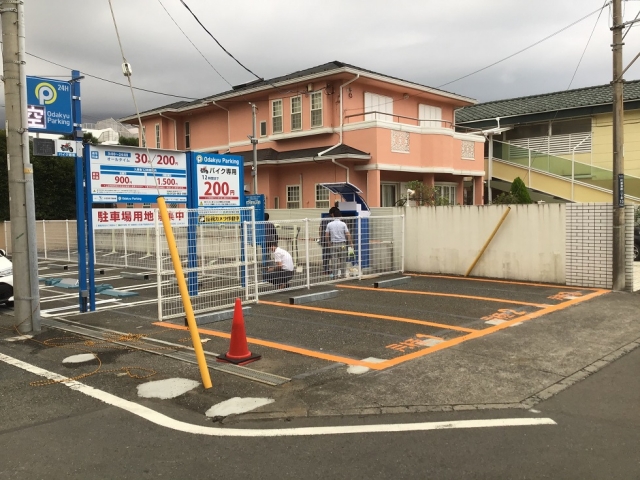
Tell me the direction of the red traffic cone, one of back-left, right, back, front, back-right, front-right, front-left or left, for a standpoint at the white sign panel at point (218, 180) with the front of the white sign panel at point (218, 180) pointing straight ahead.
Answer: front

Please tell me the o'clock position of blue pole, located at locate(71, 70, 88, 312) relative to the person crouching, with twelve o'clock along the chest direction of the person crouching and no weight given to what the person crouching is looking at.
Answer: The blue pole is roughly at 11 o'clock from the person crouching.

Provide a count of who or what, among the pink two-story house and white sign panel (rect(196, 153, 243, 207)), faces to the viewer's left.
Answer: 0

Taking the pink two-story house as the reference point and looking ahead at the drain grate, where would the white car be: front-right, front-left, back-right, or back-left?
front-right

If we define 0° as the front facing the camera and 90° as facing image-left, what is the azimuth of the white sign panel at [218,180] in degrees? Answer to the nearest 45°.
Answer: approximately 0°

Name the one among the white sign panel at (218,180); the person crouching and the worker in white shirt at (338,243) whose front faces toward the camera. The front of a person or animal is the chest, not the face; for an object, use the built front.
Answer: the white sign panel

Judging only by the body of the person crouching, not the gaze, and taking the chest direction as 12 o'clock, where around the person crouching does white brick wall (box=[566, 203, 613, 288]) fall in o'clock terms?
The white brick wall is roughly at 6 o'clock from the person crouching.

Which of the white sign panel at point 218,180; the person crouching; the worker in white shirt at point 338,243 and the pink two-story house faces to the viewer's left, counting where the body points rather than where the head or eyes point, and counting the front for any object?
the person crouching

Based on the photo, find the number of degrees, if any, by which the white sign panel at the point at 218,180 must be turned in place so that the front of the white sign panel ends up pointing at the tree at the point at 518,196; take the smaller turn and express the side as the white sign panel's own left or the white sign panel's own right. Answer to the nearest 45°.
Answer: approximately 135° to the white sign panel's own left

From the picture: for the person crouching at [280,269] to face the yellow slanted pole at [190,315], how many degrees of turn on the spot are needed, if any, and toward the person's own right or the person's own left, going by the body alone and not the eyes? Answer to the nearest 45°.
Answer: approximately 90° to the person's own left

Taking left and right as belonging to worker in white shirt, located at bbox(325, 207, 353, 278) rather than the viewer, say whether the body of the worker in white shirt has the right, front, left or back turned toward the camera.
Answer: back

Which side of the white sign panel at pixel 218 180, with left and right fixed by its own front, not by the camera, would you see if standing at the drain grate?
front

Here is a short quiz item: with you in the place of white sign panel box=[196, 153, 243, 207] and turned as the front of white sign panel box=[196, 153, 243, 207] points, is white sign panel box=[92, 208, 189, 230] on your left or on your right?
on your right

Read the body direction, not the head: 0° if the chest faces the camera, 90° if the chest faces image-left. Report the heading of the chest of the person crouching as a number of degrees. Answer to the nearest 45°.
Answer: approximately 90°

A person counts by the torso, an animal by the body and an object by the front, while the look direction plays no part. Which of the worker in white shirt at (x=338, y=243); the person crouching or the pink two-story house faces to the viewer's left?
the person crouching

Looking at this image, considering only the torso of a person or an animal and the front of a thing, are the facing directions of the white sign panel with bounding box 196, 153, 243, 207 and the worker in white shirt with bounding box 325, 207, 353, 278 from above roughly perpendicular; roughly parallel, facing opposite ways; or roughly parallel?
roughly parallel, facing opposite ways

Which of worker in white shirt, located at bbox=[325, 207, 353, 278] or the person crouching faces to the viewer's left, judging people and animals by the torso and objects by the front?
the person crouching

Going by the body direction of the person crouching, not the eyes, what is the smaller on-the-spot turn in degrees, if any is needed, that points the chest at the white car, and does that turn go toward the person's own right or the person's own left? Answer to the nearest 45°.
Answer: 0° — they already face it
